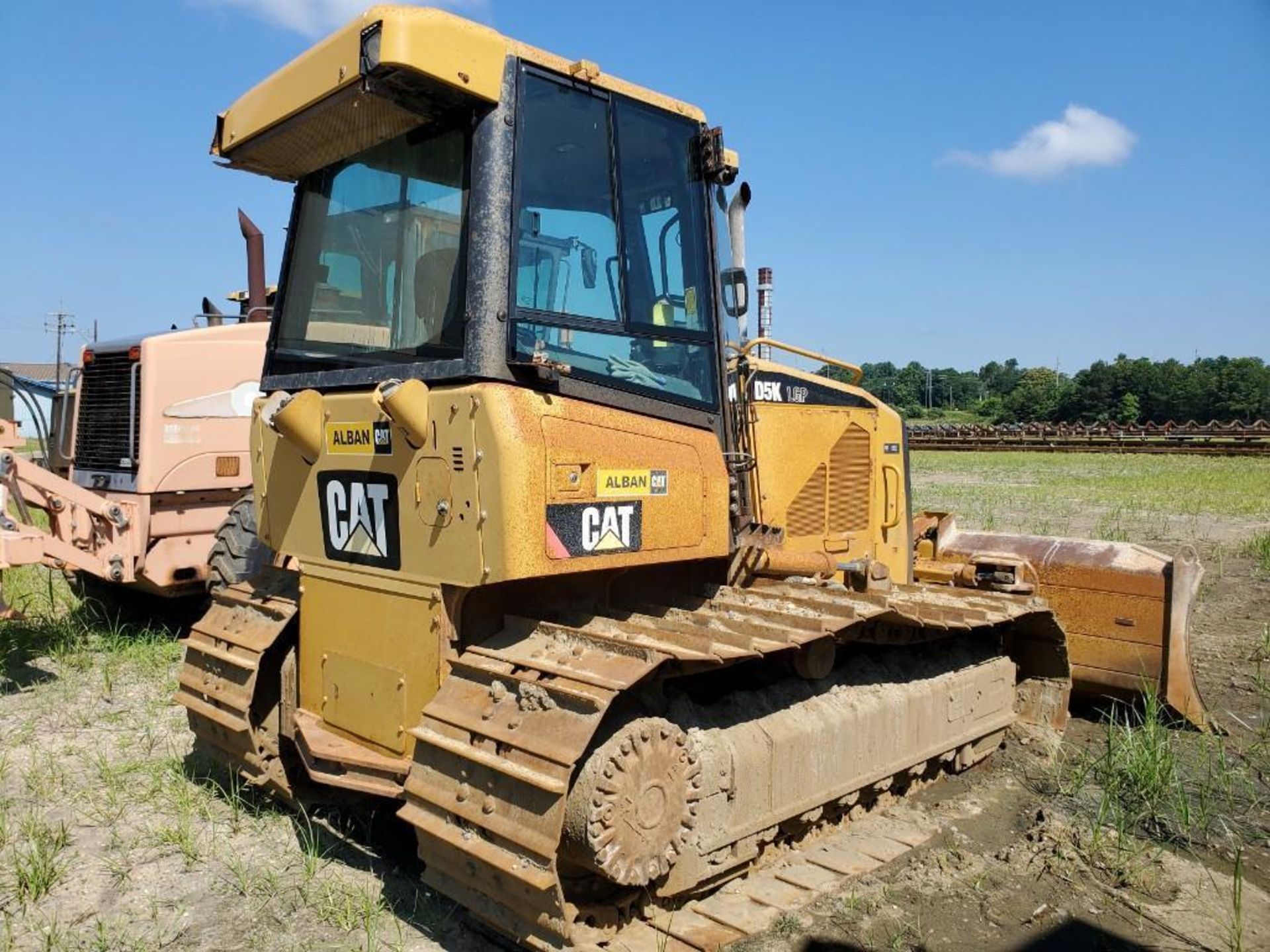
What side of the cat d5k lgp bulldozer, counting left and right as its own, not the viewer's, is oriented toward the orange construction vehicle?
left

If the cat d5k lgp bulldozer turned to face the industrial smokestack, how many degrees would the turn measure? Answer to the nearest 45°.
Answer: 0° — it already faces it

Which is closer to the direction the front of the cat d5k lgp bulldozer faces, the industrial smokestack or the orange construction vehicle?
the industrial smokestack

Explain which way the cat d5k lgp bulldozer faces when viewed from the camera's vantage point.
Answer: facing away from the viewer and to the right of the viewer
